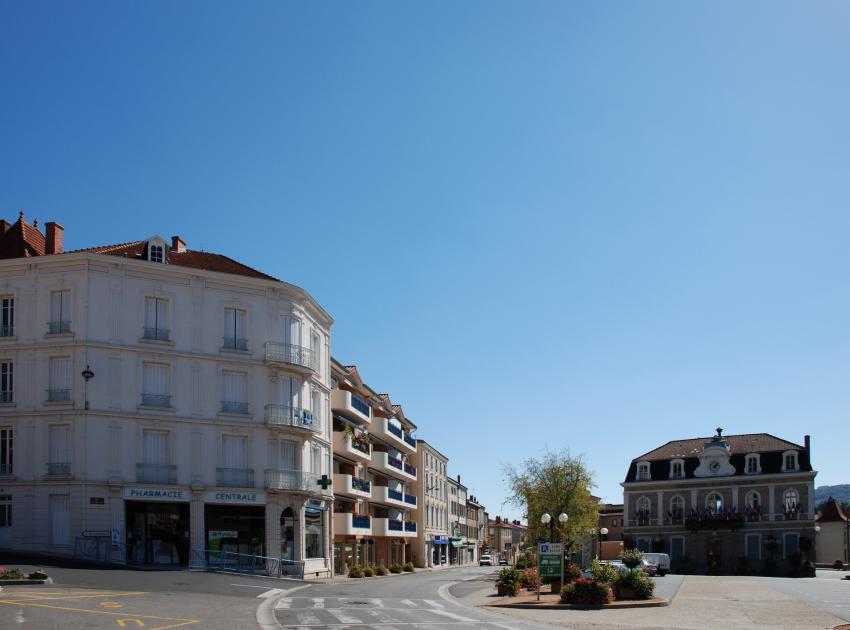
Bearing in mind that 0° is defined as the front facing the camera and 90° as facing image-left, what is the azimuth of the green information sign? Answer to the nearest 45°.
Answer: approximately 0°

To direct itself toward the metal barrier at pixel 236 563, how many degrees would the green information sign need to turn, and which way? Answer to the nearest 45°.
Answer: approximately 135° to its right

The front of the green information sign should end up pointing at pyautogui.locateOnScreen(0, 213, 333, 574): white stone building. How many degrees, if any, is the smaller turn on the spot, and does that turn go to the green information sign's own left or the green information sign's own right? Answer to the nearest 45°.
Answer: approximately 135° to the green information sign's own right

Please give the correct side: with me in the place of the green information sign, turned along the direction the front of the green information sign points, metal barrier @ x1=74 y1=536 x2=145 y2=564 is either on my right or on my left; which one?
on my right
